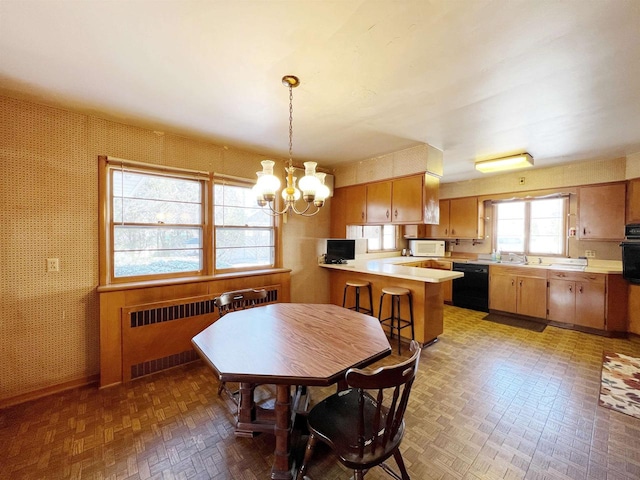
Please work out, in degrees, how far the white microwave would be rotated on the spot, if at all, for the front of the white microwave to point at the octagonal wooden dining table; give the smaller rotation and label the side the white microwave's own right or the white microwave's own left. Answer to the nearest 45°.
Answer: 0° — it already faces it

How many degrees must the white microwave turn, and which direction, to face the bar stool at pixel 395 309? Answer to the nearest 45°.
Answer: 0° — it already faces it

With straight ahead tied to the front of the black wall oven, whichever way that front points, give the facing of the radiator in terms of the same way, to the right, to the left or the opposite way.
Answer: the opposite way

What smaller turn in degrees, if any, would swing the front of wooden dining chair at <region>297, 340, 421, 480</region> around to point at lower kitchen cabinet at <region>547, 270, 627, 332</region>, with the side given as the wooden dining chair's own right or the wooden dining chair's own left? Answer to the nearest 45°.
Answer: approximately 90° to the wooden dining chair's own right

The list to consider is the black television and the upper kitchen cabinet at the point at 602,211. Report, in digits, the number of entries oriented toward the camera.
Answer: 2

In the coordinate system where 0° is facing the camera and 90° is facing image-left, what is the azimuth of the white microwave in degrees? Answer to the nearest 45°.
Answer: approximately 0°

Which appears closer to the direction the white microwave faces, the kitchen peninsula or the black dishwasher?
the kitchen peninsula

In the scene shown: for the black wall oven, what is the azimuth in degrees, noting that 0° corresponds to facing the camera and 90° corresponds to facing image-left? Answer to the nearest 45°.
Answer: approximately 45°

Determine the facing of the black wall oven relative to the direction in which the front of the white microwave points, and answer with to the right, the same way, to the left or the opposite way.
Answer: to the right

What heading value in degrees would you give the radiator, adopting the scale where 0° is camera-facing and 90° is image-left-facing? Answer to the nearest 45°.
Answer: approximately 315°

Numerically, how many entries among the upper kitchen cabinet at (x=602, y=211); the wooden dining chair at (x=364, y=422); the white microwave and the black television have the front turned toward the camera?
3
